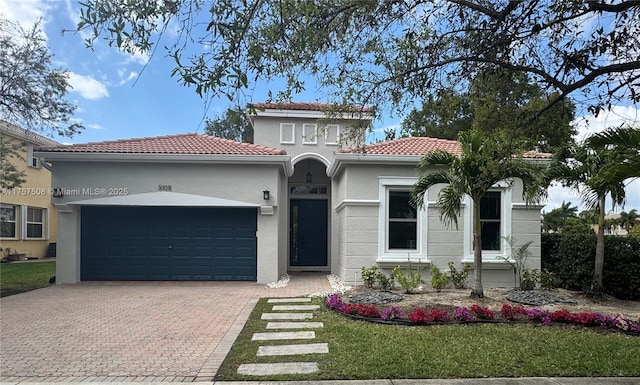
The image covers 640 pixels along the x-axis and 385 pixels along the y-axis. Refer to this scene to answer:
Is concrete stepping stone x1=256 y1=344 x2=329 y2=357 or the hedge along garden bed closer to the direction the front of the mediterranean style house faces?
the concrete stepping stone

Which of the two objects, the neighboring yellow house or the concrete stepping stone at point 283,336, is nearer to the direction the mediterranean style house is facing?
the concrete stepping stone

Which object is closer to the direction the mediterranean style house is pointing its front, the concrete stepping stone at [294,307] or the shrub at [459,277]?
the concrete stepping stone

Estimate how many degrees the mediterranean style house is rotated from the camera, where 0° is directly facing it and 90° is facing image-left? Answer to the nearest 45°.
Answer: approximately 0°

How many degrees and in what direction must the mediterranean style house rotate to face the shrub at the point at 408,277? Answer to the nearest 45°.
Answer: approximately 45° to its left

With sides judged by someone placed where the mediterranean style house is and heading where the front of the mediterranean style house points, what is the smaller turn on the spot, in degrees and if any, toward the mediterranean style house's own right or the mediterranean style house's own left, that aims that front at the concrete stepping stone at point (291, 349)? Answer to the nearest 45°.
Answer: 0° — it already faces it
